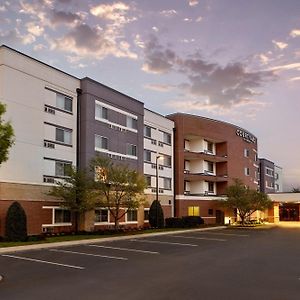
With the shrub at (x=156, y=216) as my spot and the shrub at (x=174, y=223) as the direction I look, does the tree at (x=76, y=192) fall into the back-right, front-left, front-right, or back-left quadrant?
back-right

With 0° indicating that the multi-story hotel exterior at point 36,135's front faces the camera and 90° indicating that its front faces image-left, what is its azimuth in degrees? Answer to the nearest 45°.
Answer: approximately 315°

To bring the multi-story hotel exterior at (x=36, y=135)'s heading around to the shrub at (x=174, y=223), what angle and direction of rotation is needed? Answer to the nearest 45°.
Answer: approximately 90° to its left

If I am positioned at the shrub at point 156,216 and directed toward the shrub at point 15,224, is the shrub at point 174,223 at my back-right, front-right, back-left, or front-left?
back-left
